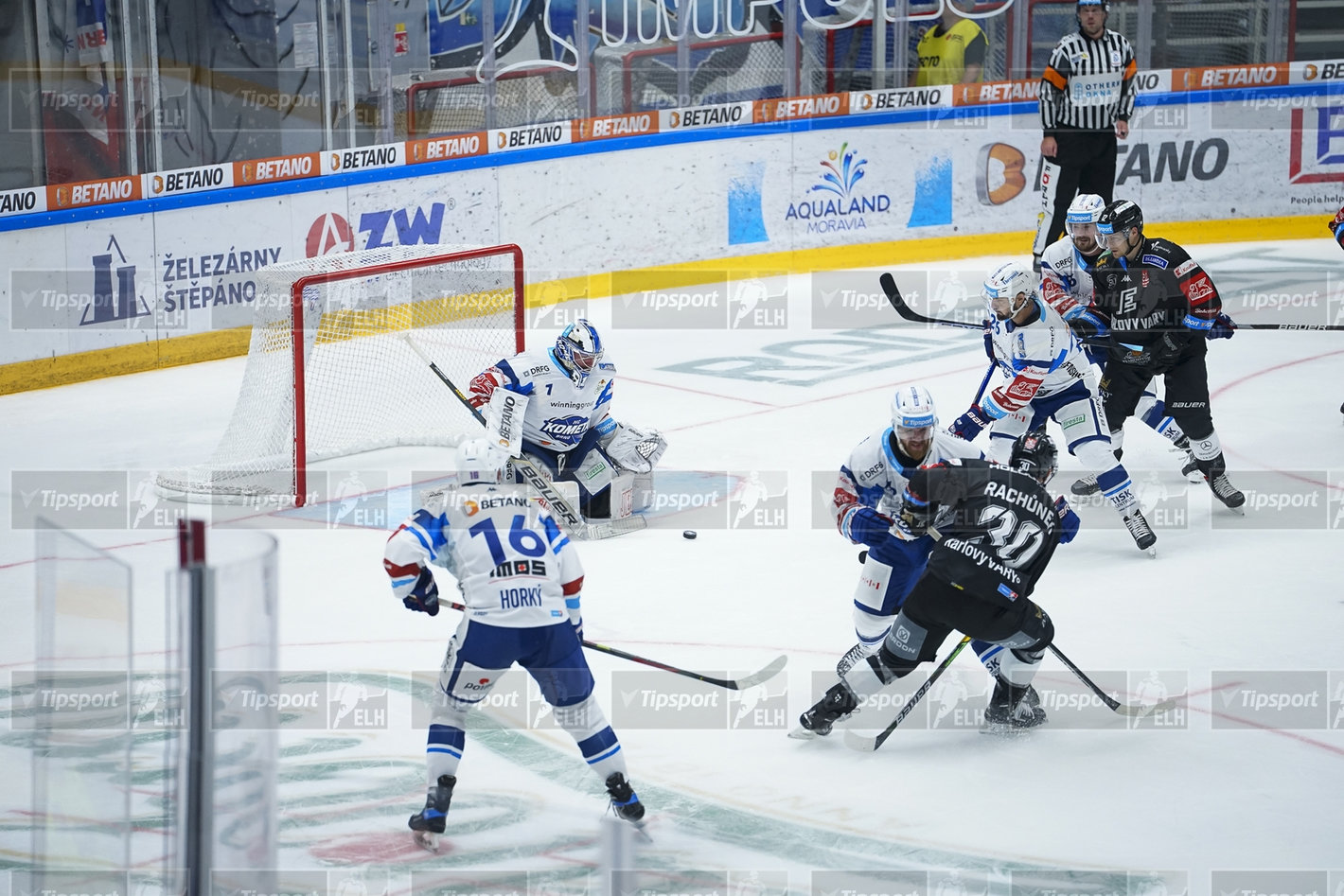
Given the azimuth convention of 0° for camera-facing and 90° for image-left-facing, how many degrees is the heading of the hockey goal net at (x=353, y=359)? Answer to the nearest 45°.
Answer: approximately 315°

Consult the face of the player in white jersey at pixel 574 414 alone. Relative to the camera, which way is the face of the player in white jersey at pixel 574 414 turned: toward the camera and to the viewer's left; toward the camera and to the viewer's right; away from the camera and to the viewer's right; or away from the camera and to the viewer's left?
toward the camera and to the viewer's right

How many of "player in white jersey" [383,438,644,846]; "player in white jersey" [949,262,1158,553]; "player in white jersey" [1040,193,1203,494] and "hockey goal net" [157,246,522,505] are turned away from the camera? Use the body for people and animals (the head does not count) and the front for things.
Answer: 1

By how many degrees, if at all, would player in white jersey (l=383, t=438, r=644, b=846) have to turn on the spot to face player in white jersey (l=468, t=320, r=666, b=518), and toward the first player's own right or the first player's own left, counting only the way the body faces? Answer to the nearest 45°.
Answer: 0° — they already face them

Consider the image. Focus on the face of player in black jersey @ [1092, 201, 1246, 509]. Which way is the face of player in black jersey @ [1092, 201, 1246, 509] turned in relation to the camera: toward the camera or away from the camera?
toward the camera

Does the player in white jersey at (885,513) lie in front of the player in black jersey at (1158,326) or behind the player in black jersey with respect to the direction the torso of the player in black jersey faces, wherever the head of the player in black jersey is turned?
in front

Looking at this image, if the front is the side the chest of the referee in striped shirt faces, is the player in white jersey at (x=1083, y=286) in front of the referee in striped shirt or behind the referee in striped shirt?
in front

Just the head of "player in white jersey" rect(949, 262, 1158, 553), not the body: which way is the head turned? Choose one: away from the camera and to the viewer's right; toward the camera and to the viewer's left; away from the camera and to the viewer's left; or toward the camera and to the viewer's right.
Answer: toward the camera and to the viewer's left

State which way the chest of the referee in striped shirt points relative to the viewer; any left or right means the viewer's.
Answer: facing the viewer

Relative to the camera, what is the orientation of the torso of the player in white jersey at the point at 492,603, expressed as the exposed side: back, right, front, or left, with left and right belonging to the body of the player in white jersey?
back

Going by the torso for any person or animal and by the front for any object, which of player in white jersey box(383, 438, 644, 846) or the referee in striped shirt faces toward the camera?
the referee in striped shirt

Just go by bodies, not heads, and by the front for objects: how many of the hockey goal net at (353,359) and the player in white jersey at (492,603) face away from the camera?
1

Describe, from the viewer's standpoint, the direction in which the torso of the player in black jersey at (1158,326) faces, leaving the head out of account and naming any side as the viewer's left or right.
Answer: facing the viewer and to the left of the viewer

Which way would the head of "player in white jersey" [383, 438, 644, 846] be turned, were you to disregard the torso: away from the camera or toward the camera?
away from the camera

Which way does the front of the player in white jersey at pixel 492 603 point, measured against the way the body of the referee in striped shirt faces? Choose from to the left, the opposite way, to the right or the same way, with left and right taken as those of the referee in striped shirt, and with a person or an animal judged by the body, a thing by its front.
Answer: the opposite way

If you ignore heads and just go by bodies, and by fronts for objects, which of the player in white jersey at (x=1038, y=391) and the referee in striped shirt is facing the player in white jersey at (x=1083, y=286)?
the referee in striped shirt

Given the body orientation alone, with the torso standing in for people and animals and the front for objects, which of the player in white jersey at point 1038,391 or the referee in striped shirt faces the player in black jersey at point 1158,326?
the referee in striped shirt

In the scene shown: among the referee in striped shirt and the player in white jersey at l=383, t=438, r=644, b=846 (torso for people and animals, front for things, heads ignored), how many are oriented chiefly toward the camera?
1
